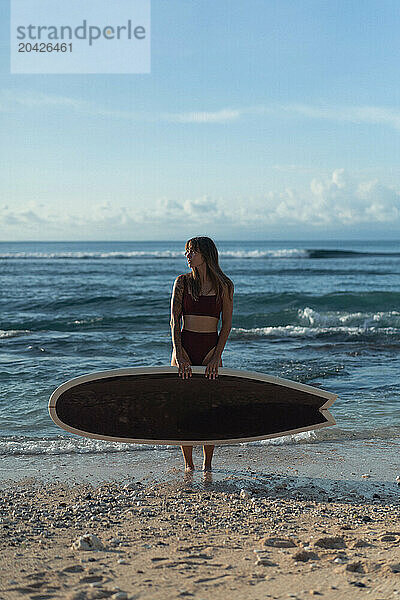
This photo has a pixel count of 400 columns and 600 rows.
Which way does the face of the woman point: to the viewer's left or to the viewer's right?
to the viewer's left

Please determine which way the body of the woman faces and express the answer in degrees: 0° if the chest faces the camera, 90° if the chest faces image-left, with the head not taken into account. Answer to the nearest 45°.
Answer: approximately 0°
